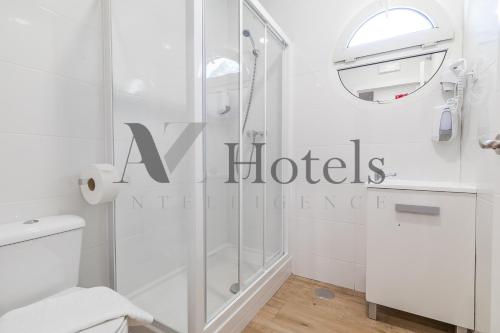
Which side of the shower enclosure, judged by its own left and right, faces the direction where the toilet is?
right

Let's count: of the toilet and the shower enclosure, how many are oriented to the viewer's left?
0

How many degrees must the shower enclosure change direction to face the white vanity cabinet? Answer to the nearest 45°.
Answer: approximately 45° to its left

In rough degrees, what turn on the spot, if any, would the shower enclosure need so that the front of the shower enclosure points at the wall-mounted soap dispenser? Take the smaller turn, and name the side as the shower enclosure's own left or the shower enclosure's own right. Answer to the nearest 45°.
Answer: approximately 45° to the shower enclosure's own left

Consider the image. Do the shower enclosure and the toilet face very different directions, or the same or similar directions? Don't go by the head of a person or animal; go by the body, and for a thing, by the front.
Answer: same or similar directions

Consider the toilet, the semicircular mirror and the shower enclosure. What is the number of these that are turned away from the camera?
0

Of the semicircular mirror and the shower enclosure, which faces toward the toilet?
the semicircular mirror

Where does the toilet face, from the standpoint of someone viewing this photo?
facing the viewer and to the right of the viewer

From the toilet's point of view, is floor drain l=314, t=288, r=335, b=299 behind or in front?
in front

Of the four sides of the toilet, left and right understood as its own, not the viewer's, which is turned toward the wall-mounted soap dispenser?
front

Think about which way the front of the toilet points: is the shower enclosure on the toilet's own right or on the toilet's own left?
on the toilet's own left

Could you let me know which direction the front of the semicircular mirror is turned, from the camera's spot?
facing the viewer and to the left of the viewer
